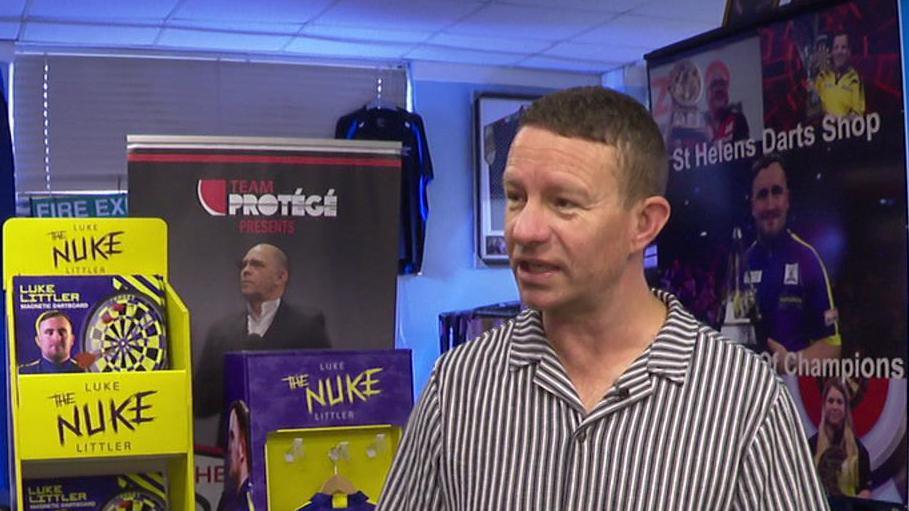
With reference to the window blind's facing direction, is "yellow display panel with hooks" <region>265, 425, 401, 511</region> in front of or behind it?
in front

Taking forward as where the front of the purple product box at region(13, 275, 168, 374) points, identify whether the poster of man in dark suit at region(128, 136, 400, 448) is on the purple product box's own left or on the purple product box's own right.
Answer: on the purple product box's own left

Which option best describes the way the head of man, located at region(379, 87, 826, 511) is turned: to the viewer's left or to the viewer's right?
to the viewer's left

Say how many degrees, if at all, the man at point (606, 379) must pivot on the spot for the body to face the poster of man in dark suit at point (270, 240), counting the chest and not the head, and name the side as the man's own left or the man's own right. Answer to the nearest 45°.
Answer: approximately 90° to the man's own right

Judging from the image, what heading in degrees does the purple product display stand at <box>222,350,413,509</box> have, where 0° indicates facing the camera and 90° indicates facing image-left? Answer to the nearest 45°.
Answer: approximately 0°

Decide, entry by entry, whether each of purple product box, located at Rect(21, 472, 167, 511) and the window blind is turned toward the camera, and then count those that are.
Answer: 2

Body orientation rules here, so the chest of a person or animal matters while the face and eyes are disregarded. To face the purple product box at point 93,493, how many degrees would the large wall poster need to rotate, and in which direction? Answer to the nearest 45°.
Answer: approximately 45° to its right
